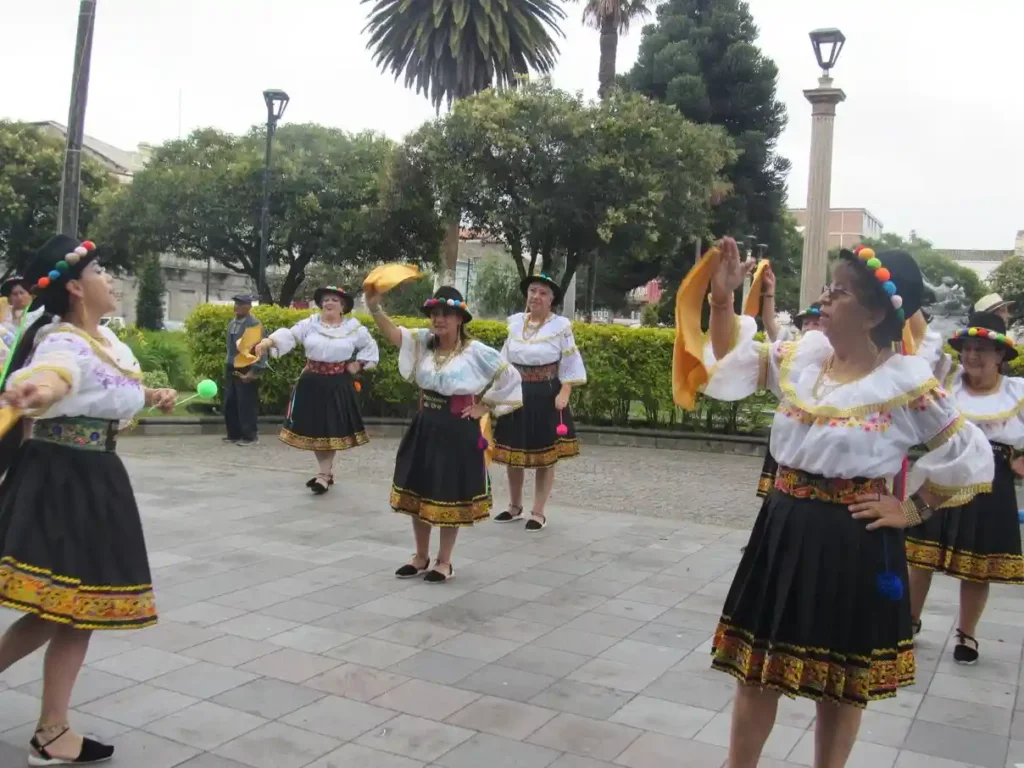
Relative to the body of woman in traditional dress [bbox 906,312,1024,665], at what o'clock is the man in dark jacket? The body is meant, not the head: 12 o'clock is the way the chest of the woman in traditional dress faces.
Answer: The man in dark jacket is roughly at 4 o'clock from the woman in traditional dress.

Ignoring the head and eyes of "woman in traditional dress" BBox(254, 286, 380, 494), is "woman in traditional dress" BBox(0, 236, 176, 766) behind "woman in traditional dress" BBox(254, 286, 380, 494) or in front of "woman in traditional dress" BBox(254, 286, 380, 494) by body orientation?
in front

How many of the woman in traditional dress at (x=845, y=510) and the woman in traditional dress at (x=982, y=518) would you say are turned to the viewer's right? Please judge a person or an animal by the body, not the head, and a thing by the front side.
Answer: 0

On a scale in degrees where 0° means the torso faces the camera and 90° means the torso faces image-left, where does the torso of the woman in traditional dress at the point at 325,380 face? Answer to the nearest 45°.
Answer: approximately 0°

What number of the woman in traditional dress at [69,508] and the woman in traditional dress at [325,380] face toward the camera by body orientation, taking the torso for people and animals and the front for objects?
1

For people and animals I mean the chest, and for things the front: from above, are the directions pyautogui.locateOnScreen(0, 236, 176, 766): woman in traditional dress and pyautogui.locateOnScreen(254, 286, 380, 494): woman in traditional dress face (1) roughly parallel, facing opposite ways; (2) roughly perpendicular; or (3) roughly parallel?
roughly perpendicular

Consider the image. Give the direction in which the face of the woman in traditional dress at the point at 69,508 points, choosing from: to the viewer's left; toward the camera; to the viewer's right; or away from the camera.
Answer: to the viewer's right

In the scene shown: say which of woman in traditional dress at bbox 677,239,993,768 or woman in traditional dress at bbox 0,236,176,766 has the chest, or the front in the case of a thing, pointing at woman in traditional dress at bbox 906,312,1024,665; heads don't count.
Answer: woman in traditional dress at bbox 0,236,176,766

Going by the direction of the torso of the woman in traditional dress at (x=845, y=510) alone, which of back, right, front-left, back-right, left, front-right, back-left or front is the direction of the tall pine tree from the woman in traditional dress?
back-right

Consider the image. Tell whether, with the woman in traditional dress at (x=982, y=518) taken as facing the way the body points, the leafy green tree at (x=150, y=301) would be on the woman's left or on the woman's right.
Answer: on the woman's right

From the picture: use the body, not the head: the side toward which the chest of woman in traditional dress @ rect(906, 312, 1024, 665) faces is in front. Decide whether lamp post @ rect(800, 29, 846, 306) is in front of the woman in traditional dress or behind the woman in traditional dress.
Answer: behind

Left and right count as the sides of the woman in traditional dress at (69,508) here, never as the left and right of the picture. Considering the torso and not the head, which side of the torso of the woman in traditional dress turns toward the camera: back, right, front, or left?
right

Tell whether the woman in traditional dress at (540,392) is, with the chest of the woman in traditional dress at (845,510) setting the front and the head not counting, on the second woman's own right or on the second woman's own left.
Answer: on the second woman's own right
